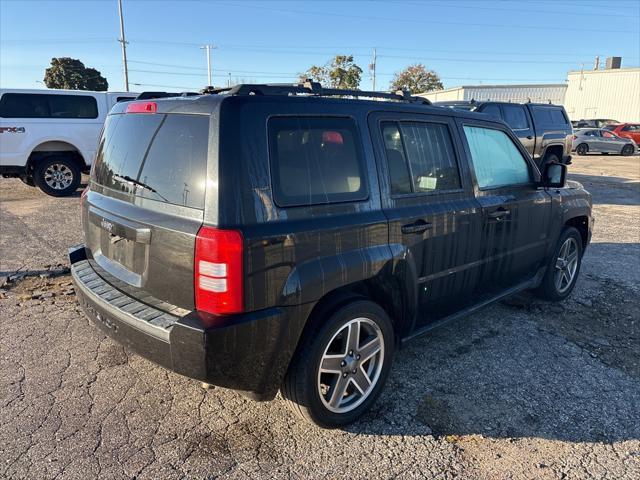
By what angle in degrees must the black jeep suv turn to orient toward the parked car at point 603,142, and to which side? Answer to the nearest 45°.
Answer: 0° — it already faces it

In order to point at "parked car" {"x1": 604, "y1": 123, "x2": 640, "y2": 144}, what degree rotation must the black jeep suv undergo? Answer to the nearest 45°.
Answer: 0° — it already faces it

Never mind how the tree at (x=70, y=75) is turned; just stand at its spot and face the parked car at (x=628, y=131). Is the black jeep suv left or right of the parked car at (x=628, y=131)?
right

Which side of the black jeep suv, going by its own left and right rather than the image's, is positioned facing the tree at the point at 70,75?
left

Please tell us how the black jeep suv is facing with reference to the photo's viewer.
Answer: facing away from the viewer and to the right of the viewer
